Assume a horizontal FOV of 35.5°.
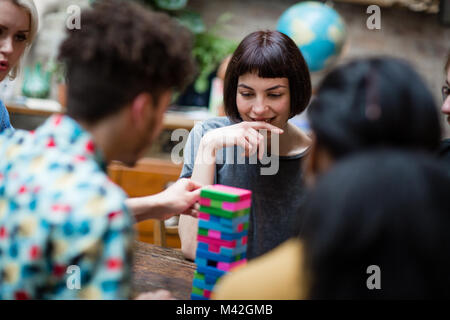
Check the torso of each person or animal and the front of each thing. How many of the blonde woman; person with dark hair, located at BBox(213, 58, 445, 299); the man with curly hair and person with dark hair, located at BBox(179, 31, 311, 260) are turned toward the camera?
2

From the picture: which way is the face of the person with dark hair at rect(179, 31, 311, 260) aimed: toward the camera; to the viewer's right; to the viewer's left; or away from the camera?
toward the camera

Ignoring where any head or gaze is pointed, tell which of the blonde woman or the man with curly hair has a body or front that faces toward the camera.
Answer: the blonde woman

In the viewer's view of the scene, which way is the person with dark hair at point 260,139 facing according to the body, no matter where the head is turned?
toward the camera

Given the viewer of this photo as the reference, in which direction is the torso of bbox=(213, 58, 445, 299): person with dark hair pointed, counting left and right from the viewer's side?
facing away from the viewer and to the left of the viewer

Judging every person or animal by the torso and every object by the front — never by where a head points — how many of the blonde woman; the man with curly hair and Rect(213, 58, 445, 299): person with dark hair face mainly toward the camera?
1

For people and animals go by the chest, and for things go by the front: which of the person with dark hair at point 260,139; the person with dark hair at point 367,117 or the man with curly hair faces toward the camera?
the person with dark hair at point 260,139

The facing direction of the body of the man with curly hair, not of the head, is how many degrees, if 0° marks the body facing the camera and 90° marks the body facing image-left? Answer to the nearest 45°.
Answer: approximately 225°

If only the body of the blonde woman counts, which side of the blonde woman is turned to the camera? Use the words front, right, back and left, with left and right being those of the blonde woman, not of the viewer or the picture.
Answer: front

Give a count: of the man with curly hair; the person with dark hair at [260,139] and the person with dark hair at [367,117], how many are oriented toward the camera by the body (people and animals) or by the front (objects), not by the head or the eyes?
1

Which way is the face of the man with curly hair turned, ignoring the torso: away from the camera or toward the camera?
away from the camera

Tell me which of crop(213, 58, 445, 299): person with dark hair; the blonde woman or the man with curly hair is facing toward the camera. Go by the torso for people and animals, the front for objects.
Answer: the blonde woman
